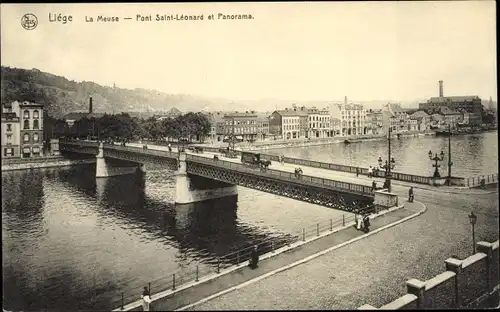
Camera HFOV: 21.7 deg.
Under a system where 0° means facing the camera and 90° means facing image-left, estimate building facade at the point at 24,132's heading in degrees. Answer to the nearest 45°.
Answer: approximately 0°

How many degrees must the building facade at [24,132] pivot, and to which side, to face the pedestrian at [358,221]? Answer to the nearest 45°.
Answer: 0° — it already faces them

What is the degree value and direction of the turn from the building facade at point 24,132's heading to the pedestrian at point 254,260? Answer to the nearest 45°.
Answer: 0° — it already faces them

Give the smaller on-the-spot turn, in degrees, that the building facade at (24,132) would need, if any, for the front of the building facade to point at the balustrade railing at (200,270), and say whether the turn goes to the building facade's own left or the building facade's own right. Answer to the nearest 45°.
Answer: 0° — it already faces it
